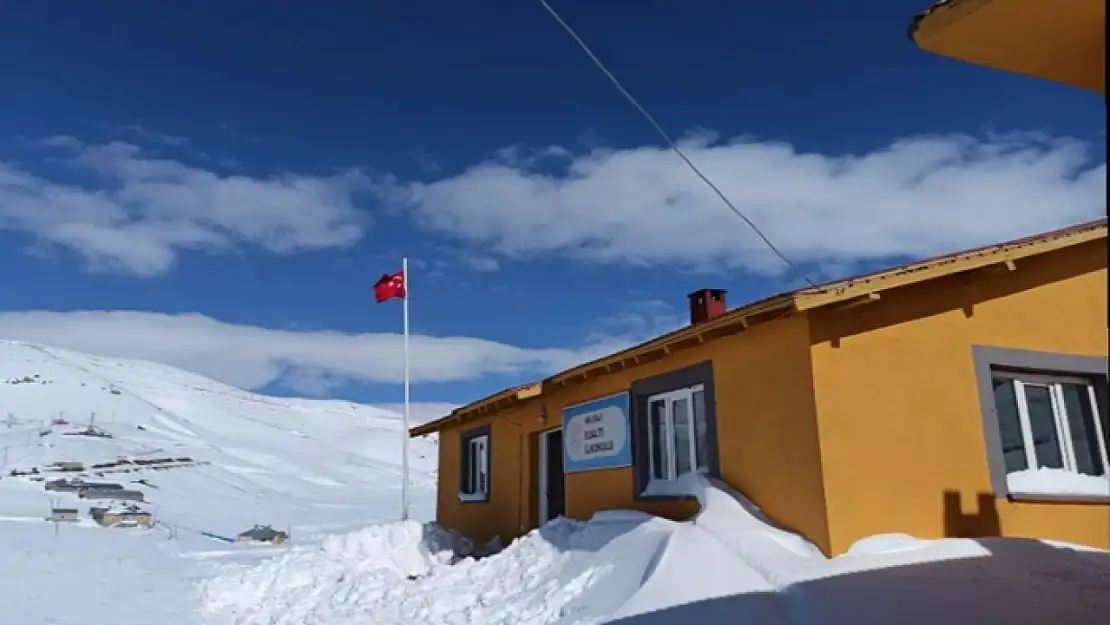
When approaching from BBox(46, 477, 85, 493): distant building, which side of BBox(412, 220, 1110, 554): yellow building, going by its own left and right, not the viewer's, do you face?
right

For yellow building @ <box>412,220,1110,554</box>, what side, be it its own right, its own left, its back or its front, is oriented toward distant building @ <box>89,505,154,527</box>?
right

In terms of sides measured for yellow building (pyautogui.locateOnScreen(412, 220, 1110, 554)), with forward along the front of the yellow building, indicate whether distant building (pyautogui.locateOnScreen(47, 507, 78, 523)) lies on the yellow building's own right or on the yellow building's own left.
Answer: on the yellow building's own right

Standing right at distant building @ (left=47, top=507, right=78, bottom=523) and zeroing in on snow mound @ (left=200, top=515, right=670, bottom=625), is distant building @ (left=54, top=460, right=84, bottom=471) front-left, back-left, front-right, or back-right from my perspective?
back-left

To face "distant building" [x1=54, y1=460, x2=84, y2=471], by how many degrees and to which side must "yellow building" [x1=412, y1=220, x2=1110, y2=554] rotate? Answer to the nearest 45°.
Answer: approximately 90° to its right
